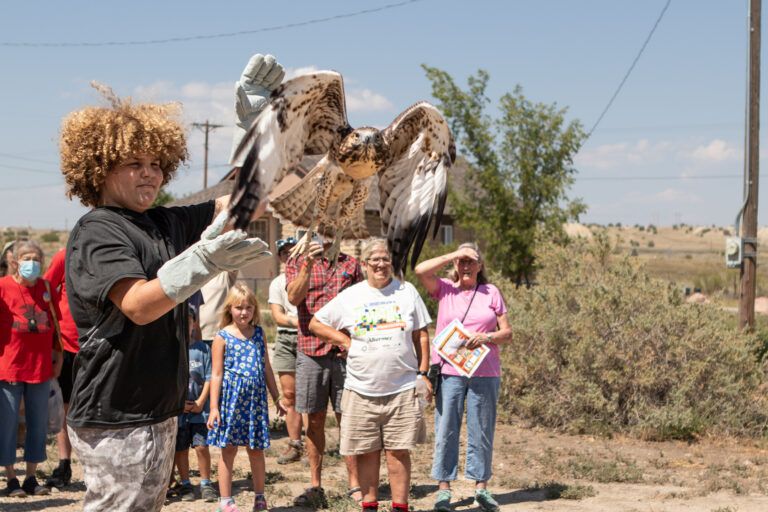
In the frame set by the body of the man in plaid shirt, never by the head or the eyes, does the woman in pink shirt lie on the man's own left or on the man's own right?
on the man's own left

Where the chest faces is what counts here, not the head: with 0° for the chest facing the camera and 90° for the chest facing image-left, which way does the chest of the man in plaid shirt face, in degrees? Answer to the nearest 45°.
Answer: approximately 0°

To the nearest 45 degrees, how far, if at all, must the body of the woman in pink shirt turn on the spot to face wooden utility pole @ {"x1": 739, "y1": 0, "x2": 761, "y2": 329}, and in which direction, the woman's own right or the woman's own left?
approximately 135° to the woman's own left

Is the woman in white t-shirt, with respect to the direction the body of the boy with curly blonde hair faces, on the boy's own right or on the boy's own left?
on the boy's own left

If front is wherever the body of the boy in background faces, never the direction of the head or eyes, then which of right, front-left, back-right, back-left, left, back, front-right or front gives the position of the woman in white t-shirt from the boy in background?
front-left

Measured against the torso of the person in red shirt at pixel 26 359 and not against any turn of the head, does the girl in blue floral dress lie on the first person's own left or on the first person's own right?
on the first person's own left

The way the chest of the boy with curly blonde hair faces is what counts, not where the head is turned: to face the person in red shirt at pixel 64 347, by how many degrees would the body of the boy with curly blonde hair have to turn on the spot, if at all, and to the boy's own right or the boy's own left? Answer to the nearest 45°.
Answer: approximately 135° to the boy's own left

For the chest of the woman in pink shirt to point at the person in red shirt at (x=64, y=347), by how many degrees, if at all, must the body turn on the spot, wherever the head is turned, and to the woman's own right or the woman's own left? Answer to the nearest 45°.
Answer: approximately 90° to the woman's own right

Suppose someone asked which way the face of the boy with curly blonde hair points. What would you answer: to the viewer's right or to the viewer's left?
to the viewer's right
